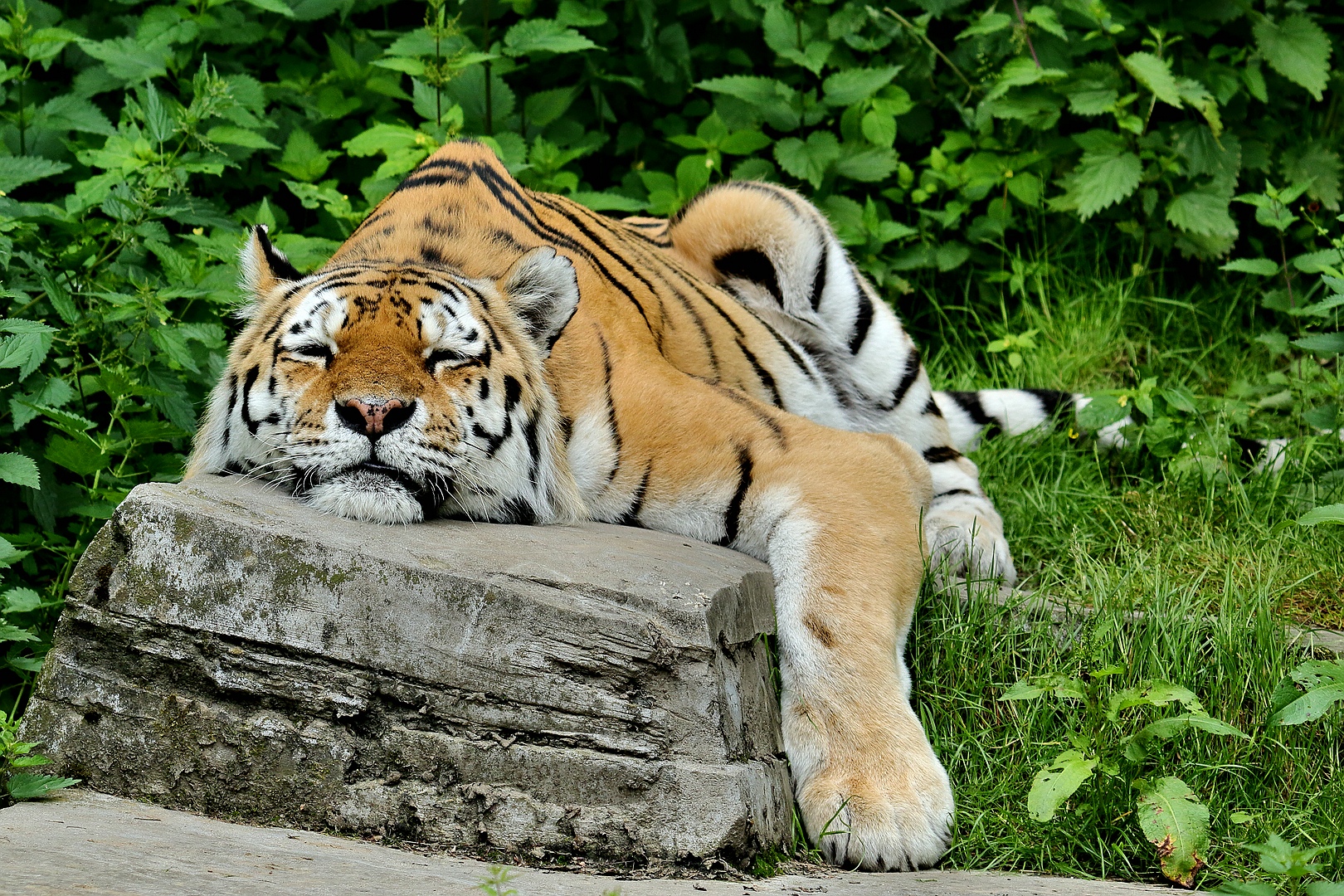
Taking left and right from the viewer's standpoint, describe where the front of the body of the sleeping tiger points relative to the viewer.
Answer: facing the viewer and to the left of the viewer

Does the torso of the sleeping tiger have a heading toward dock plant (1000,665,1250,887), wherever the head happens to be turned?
no
